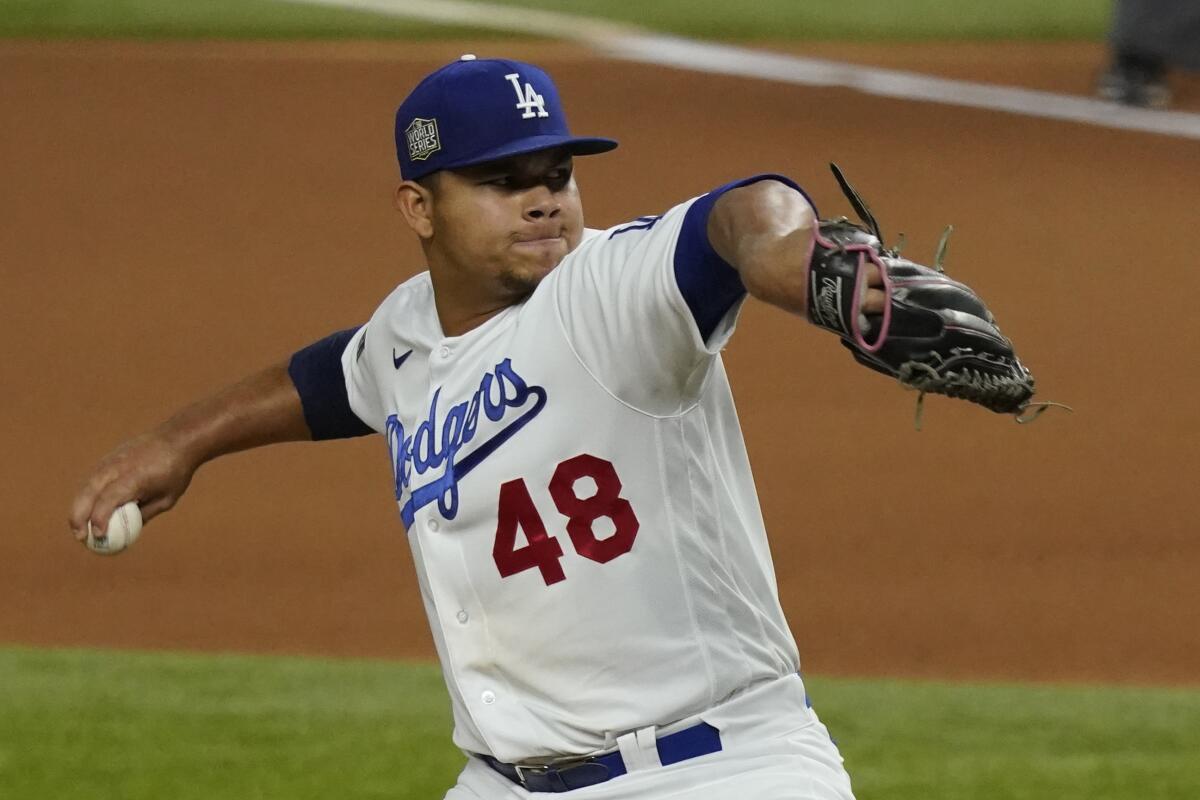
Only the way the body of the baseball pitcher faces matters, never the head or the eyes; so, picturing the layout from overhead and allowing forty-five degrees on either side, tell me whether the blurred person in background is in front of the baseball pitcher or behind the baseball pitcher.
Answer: behind
